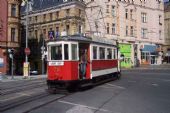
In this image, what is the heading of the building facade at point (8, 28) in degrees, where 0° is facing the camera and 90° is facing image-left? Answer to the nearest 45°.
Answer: approximately 315°

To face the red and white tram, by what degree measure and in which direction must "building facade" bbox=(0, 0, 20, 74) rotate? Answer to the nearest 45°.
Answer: approximately 45° to its right
